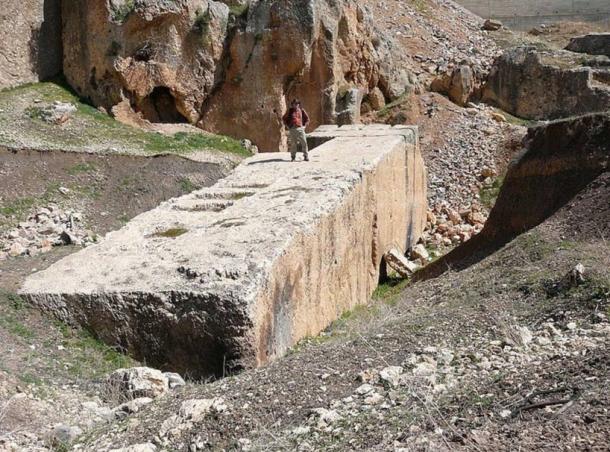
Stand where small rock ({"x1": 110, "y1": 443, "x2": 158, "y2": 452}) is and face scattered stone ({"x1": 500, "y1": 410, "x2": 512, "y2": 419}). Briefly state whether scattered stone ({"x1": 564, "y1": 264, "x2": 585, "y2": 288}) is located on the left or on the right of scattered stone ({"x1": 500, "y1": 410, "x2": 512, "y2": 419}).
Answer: left

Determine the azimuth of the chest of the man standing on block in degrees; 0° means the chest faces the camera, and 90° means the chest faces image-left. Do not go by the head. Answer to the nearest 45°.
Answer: approximately 0°

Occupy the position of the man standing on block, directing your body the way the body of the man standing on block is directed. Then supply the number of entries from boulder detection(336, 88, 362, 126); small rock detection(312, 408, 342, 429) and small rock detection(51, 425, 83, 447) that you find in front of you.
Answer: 2

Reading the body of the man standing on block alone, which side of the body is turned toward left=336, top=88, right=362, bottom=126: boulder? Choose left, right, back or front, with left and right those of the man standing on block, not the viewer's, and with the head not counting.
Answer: back

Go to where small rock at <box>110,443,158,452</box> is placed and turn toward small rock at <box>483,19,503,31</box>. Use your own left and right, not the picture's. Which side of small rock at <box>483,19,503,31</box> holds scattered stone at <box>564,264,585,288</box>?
right

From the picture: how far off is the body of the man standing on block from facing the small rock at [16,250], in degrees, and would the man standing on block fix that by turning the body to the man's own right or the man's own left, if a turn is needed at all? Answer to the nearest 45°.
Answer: approximately 45° to the man's own right

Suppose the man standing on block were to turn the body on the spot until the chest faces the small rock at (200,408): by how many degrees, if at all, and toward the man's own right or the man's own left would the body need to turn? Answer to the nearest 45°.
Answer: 0° — they already face it

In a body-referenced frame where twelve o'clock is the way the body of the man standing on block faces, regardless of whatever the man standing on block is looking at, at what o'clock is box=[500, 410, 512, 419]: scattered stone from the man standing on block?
The scattered stone is roughly at 12 o'clock from the man standing on block.

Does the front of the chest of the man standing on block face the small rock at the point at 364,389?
yes

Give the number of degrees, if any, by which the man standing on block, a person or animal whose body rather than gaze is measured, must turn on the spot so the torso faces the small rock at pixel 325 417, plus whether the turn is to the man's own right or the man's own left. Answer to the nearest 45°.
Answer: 0° — they already face it

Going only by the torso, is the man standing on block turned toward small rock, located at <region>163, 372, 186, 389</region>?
yes
